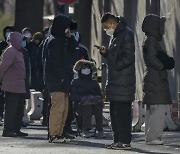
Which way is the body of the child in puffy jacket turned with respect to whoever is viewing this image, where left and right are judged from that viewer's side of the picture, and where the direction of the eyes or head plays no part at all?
facing the viewer

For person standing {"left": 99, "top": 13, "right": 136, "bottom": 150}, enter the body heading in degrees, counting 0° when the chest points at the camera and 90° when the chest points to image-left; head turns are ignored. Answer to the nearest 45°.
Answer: approximately 90°

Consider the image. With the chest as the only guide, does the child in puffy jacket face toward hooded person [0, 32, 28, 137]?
no

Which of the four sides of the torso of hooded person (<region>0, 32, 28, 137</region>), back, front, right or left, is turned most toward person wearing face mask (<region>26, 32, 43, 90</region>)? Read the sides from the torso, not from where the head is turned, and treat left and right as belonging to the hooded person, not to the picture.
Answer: left
